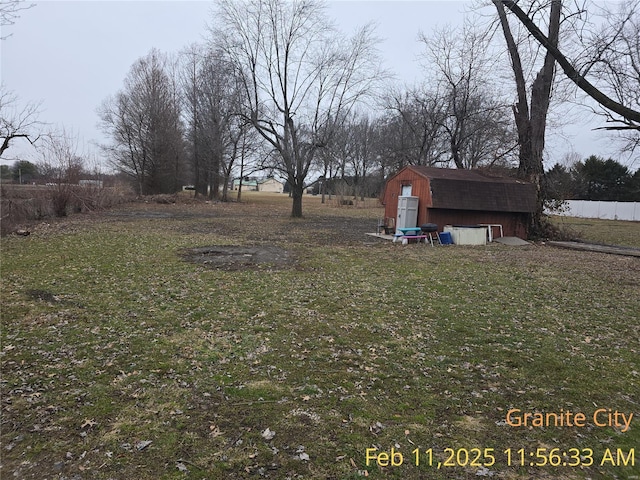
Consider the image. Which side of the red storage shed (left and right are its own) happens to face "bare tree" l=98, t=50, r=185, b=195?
right

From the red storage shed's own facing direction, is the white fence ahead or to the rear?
to the rear

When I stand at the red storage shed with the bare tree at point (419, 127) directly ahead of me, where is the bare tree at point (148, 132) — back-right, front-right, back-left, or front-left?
front-left

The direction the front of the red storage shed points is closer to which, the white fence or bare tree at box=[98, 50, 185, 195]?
the bare tree

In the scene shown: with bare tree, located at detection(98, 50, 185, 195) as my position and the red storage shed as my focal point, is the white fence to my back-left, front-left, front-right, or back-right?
front-left

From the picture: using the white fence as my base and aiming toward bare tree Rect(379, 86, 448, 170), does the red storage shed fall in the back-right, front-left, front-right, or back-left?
front-left

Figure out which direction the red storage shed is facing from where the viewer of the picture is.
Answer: facing the viewer and to the left of the viewer

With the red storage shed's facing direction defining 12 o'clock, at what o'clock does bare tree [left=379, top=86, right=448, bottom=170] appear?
The bare tree is roughly at 4 o'clock from the red storage shed.
